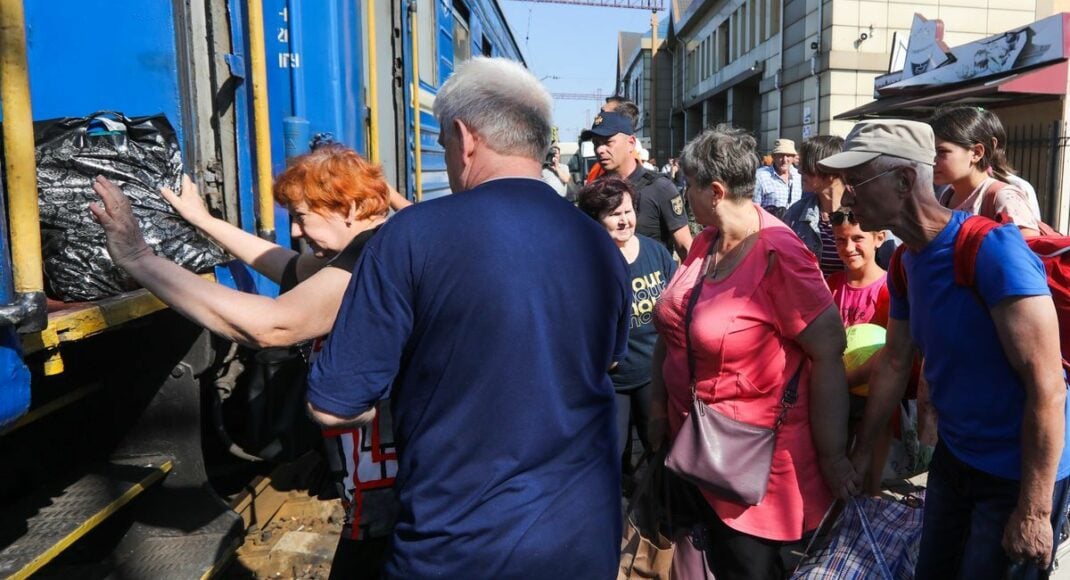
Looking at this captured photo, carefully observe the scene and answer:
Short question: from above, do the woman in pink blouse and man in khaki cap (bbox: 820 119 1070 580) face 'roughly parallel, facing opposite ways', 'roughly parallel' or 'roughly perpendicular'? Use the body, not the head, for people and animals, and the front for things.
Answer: roughly parallel

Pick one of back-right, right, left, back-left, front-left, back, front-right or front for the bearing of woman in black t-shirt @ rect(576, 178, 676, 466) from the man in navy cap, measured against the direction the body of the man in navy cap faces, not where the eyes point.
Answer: front-left

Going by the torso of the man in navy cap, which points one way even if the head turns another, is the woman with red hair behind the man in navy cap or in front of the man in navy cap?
in front

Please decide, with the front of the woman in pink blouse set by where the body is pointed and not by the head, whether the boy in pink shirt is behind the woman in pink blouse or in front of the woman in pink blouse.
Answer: behind

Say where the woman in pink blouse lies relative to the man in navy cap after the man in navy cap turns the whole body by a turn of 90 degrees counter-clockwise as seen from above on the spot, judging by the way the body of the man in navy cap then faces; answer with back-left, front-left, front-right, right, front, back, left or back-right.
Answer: front-right

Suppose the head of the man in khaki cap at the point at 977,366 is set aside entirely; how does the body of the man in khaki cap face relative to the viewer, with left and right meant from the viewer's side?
facing the viewer and to the left of the viewer

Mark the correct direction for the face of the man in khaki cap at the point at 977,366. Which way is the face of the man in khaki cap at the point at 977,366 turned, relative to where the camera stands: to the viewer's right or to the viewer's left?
to the viewer's left

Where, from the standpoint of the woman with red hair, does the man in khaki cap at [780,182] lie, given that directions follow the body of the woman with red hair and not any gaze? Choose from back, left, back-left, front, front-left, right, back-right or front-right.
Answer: back-right

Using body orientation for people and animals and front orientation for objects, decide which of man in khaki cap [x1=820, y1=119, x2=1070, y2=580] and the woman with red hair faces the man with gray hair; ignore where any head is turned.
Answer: the man in khaki cap

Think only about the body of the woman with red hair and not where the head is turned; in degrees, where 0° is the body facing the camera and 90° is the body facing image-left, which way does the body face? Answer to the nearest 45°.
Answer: approximately 90°

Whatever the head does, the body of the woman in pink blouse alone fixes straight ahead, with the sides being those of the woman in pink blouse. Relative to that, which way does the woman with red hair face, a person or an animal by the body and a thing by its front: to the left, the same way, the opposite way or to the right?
the same way

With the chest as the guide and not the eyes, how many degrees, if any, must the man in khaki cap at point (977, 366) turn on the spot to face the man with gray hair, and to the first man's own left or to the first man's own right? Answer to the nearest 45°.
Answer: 0° — they already face them

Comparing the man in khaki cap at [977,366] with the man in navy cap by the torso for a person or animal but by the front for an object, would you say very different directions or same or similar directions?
same or similar directions

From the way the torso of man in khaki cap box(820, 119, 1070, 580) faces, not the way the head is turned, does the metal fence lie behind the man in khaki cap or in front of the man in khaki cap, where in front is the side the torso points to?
behind

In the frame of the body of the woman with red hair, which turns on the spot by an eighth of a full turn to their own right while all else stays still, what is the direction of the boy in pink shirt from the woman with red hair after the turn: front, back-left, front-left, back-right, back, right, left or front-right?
back-right

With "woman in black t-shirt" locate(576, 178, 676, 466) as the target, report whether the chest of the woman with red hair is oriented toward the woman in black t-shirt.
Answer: no

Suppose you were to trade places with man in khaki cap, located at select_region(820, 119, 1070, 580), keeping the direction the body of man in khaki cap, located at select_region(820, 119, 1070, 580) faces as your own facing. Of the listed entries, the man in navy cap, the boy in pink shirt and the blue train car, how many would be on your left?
0

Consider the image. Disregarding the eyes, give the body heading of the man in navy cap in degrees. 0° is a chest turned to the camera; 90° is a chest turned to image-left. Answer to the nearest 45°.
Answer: approximately 45°
